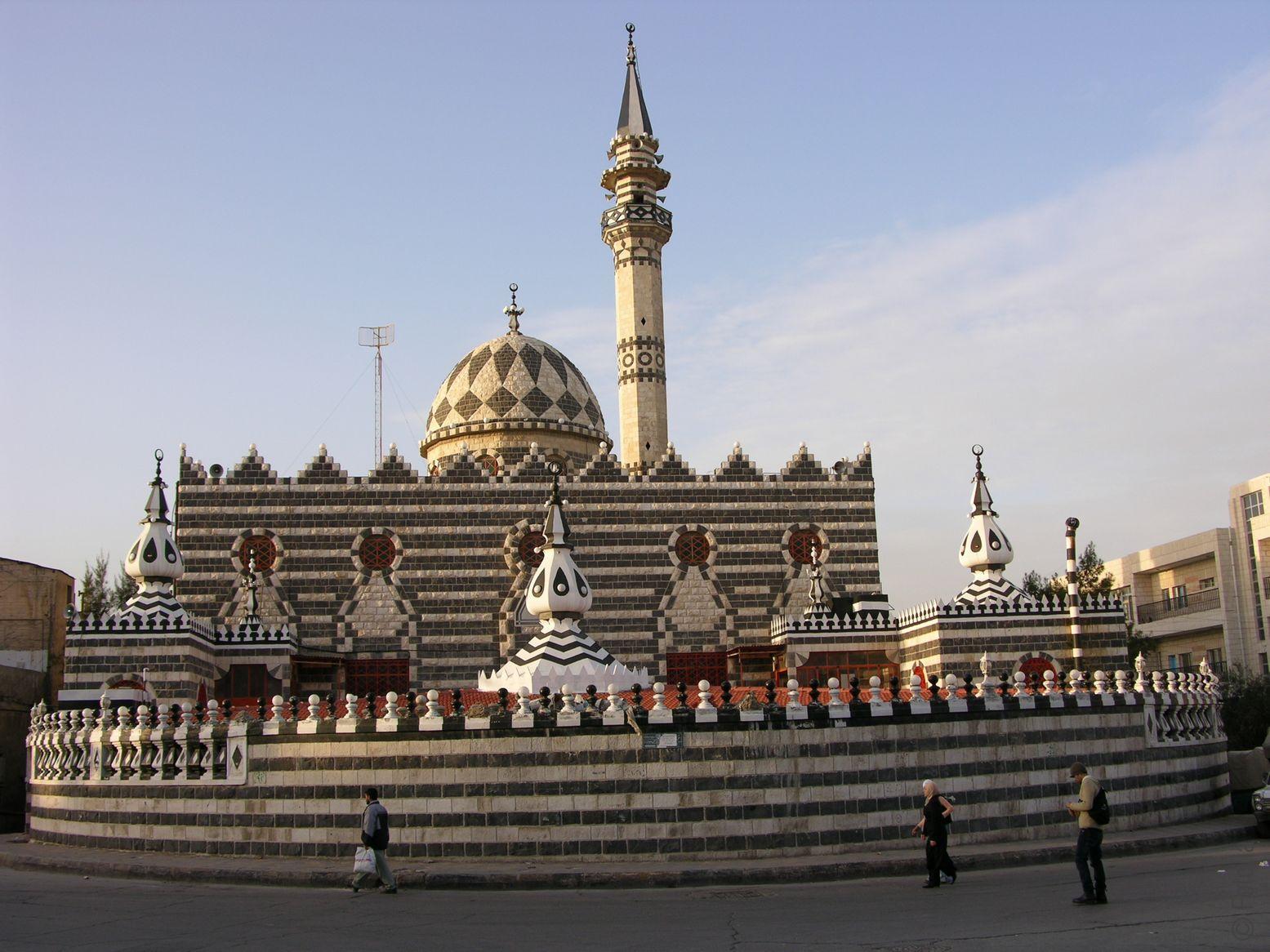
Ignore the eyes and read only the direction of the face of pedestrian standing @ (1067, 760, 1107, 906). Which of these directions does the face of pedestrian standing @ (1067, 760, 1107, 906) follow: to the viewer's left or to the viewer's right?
to the viewer's left

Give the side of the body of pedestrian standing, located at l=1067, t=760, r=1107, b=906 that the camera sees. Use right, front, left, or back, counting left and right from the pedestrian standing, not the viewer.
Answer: left

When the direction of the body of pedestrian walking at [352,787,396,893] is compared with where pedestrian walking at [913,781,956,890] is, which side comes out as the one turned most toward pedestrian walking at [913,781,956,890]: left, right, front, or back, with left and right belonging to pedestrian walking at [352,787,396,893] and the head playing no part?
back

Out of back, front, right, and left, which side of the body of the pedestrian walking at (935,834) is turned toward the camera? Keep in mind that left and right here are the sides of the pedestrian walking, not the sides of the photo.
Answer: left

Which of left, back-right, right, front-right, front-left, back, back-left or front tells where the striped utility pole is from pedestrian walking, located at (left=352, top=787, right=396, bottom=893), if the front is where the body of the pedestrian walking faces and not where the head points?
back-right

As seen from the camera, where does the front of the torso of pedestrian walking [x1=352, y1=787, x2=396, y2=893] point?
to the viewer's left

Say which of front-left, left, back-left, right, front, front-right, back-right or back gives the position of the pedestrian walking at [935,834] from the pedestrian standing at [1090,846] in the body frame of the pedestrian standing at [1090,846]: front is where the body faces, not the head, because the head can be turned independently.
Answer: front-right
